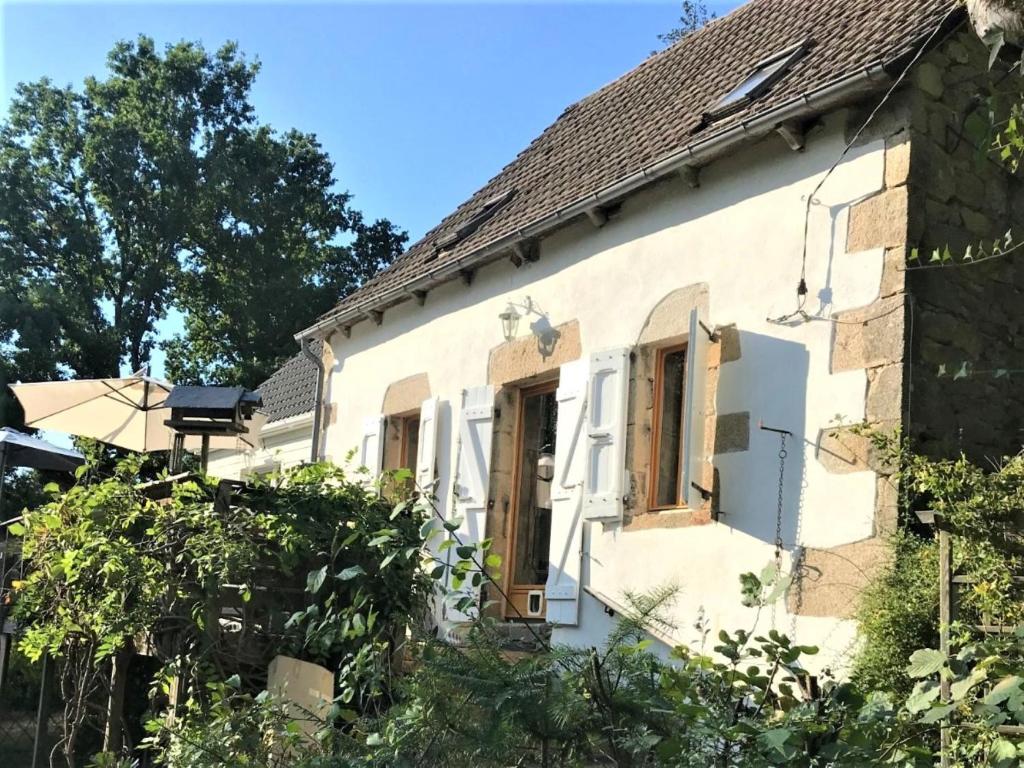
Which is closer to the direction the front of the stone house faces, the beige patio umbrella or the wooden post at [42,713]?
the wooden post

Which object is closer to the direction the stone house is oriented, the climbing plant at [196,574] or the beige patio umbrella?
the climbing plant

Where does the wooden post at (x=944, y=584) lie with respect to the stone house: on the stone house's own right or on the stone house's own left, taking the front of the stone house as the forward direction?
on the stone house's own left

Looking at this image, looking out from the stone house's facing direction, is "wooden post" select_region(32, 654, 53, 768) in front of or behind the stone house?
in front

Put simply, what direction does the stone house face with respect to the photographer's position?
facing the viewer and to the left of the viewer

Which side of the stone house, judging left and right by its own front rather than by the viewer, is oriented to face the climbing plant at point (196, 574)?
front

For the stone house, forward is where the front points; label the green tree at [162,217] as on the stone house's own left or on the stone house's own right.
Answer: on the stone house's own right

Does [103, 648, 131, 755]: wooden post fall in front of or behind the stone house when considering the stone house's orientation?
in front
